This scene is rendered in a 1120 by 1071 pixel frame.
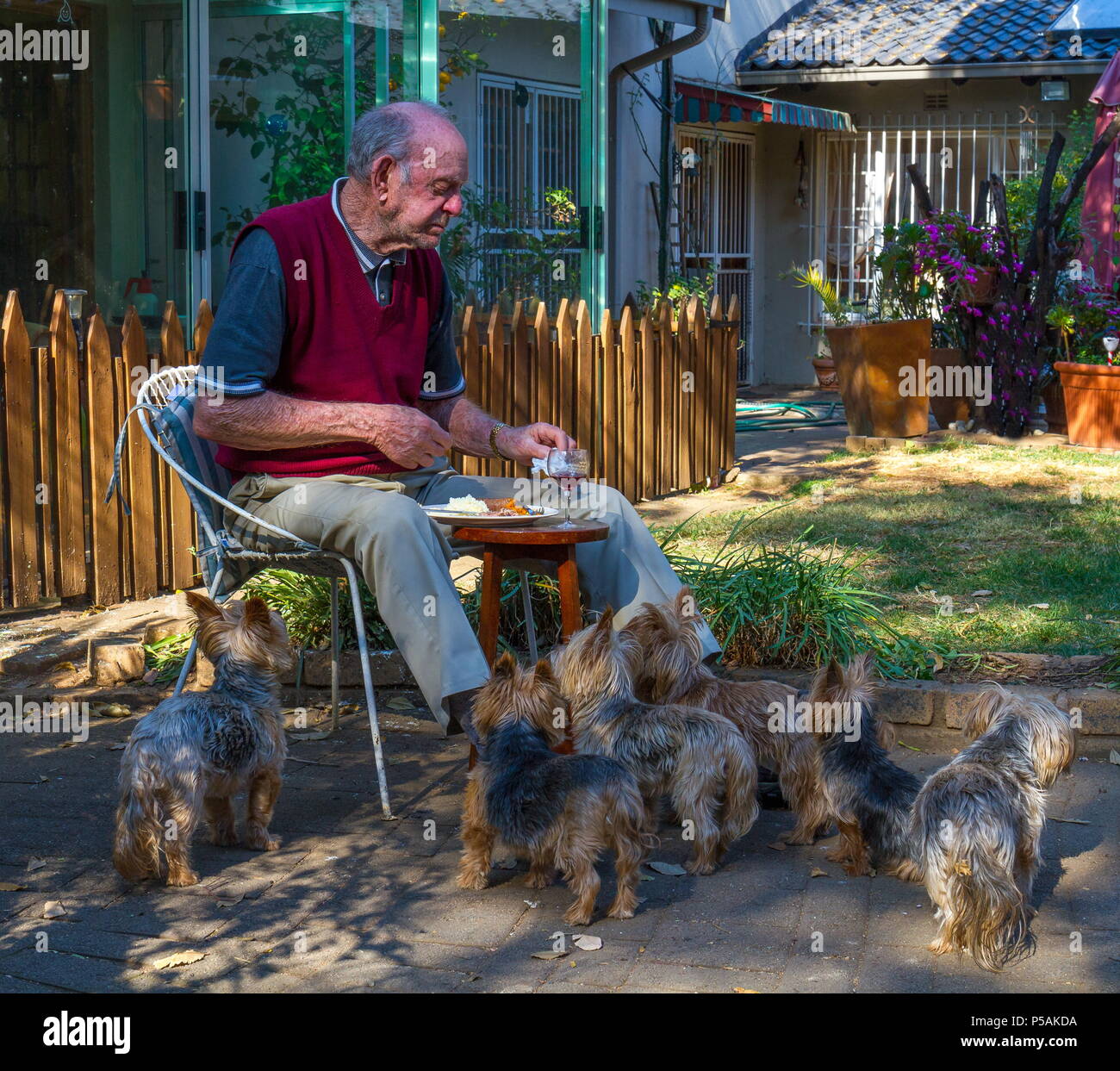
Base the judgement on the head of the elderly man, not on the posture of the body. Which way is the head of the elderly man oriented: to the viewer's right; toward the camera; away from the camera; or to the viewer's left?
to the viewer's right

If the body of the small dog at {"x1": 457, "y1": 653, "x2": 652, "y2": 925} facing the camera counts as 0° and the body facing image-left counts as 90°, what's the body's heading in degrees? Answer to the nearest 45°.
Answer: approximately 135°

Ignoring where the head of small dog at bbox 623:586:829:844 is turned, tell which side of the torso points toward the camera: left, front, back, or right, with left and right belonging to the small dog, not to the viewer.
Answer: left

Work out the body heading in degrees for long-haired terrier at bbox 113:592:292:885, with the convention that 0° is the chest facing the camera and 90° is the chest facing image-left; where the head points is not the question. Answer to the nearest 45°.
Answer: approximately 225°

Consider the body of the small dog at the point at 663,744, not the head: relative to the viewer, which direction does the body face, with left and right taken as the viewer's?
facing away from the viewer and to the left of the viewer

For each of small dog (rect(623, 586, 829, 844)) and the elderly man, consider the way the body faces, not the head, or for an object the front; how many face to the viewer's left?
1
